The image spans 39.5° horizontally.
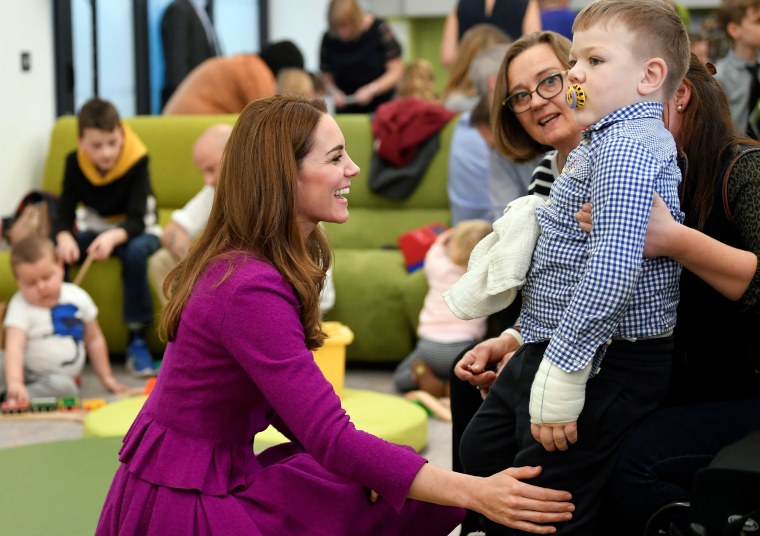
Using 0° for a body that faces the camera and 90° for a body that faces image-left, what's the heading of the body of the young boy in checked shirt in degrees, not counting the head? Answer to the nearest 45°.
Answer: approximately 90°

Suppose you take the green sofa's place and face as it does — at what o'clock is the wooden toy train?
The wooden toy train is roughly at 2 o'clock from the green sofa.

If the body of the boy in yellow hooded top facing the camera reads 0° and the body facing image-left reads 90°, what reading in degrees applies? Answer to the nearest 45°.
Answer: approximately 0°

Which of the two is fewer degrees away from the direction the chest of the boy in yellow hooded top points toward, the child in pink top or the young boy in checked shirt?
the young boy in checked shirt

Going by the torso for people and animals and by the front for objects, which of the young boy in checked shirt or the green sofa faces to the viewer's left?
the young boy in checked shirt
